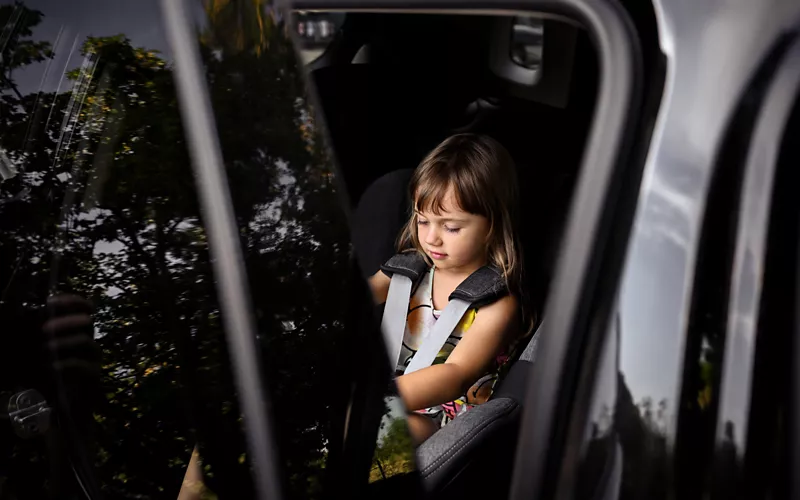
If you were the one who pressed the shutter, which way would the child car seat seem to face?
facing the viewer and to the left of the viewer

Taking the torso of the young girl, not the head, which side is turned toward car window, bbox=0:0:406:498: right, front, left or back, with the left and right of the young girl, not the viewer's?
front

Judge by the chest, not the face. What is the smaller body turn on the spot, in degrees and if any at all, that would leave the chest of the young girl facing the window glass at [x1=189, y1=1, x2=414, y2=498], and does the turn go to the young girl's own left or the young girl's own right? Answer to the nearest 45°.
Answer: approximately 45° to the young girl's own left

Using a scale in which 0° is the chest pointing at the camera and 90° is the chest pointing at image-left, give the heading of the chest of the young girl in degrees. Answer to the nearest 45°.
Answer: approximately 45°

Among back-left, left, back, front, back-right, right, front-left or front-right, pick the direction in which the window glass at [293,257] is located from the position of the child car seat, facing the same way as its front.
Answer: front
